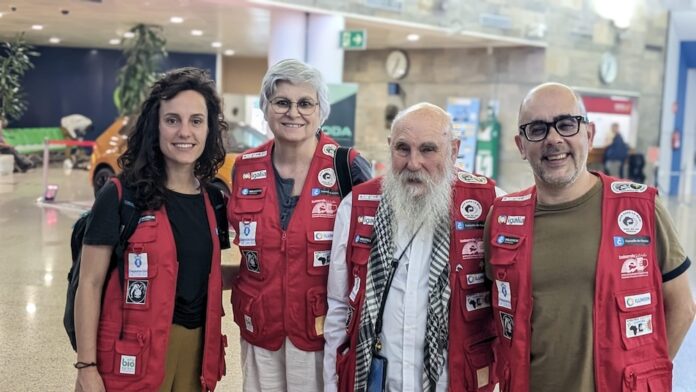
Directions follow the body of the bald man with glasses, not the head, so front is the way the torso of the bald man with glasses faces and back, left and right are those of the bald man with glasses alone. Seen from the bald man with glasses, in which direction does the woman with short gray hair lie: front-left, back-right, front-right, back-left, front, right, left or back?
right

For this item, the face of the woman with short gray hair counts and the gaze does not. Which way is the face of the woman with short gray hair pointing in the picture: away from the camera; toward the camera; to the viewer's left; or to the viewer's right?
toward the camera

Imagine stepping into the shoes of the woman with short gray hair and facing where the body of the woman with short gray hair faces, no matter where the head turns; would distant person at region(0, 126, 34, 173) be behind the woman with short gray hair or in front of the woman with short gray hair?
behind

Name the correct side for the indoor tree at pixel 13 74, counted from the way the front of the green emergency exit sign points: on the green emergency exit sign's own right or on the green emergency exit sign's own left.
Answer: on the green emergency exit sign's own right

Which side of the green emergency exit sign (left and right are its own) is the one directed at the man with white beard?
front

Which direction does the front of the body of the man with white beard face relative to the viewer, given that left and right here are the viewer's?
facing the viewer

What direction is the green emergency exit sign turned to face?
toward the camera

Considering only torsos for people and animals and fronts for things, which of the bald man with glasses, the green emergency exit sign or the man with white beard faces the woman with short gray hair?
the green emergency exit sign

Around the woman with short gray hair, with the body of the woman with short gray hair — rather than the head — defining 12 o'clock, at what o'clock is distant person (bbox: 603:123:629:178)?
The distant person is roughly at 7 o'clock from the woman with short gray hair.

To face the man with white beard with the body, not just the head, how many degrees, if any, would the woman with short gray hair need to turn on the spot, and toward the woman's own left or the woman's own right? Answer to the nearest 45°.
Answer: approximately 45° to the woman's own left

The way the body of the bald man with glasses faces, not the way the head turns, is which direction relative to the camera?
toward the camera

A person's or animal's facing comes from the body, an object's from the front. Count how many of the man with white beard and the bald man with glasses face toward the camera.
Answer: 2

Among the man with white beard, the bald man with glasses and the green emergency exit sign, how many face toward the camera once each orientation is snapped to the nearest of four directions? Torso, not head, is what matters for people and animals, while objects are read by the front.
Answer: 3

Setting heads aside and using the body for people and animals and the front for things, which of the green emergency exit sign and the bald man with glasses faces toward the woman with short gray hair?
the green emergency exit sign

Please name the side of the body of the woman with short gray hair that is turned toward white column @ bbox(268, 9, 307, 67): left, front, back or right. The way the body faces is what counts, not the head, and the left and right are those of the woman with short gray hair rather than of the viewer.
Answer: back
